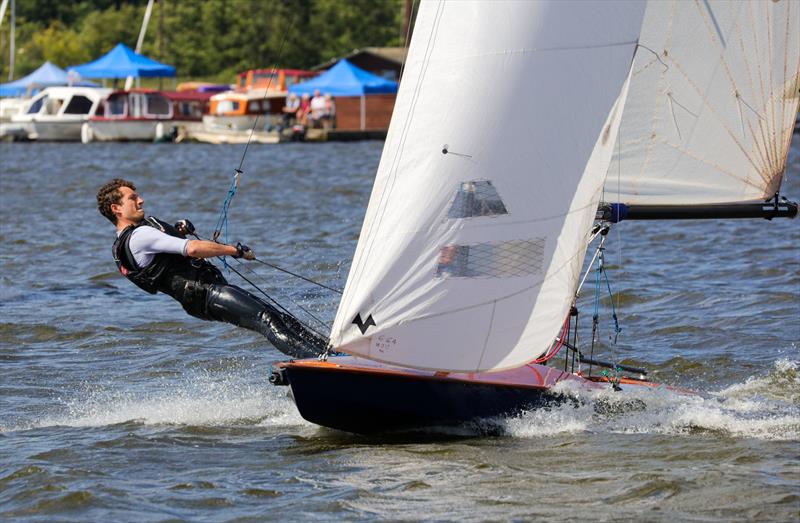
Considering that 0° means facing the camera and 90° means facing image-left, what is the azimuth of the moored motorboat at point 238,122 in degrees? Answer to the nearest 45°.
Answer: approximately 90°

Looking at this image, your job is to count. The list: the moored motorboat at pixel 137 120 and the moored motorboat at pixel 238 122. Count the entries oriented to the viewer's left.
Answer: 2

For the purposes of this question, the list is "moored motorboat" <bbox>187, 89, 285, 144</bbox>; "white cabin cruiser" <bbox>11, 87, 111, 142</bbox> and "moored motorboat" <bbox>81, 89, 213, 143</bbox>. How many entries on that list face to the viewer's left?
3

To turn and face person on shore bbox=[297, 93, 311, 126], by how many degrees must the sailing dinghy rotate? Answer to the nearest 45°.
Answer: approximately 135° to its right

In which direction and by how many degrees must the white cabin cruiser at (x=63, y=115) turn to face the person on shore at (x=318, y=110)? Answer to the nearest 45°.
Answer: approximately 180°

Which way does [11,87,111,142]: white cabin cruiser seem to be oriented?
to the viewer's left

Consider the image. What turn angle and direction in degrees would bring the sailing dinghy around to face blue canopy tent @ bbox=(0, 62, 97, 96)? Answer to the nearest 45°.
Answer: approximately 90° to its right

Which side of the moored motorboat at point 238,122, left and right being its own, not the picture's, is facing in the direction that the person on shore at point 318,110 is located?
back

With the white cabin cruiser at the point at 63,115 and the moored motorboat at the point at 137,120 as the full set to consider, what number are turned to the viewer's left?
2

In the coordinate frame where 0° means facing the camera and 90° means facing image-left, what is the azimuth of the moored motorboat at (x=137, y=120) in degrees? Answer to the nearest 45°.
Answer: approximately 90°

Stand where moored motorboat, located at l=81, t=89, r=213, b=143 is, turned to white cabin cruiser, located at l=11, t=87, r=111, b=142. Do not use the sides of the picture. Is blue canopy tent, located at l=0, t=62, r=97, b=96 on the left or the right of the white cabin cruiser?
right
